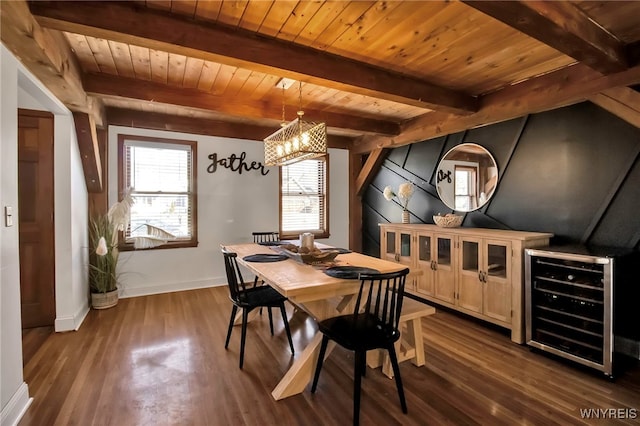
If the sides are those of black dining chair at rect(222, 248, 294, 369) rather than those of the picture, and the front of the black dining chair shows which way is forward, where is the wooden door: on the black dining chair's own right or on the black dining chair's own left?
on the black dining chair's own left

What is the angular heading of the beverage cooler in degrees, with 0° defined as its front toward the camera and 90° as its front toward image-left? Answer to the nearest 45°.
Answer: approximately 45°

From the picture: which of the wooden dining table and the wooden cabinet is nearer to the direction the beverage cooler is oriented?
the wooden dining table

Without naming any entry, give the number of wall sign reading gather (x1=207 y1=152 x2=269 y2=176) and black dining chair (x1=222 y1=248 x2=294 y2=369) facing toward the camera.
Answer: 1

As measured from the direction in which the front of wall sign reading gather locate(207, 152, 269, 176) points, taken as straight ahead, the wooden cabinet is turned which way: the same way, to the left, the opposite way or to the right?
to the right

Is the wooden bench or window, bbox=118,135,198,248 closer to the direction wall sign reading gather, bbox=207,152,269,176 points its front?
the wooden bench

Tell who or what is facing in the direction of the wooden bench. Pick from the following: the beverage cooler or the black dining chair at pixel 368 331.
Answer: the beverage cooler

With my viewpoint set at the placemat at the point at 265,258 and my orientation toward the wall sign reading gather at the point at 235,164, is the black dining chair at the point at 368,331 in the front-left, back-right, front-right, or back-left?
back-right

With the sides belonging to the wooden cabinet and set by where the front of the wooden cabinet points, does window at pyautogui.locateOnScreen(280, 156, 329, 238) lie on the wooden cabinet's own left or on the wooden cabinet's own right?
on the wooden cabinet's own right

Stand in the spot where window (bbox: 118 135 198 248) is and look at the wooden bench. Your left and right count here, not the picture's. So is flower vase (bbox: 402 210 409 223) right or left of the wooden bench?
left

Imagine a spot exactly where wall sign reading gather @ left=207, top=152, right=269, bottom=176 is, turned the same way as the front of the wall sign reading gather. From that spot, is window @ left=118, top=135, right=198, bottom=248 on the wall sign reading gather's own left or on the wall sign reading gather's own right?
on the wall sign reading gather's own right

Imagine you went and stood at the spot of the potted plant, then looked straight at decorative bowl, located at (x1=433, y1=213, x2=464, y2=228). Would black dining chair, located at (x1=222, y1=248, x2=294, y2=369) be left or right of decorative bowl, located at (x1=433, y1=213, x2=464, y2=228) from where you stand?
right
